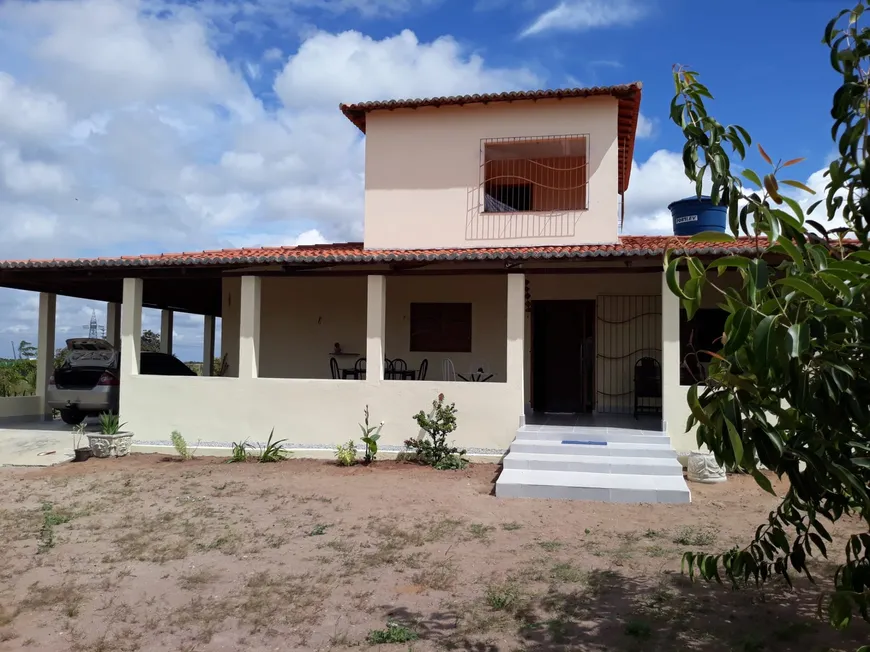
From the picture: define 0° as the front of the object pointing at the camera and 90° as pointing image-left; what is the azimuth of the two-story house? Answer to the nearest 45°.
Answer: approximately 0°

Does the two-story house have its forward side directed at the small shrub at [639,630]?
yes

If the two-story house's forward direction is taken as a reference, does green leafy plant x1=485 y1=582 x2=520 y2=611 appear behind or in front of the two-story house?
in front

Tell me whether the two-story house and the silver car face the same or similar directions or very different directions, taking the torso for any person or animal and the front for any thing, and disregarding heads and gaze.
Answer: very different directions

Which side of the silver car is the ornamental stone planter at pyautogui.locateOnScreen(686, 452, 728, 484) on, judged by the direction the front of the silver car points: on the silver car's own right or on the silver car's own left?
on the silver car's own right

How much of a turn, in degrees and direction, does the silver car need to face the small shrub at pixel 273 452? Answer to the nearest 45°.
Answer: approximately 90° to its right

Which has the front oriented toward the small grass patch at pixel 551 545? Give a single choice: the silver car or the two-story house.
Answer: the two-story house

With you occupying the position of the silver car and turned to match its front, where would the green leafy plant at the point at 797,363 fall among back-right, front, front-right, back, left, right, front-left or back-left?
back-right

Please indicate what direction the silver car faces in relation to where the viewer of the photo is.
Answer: facing away from the viewer and to the right of the viewer

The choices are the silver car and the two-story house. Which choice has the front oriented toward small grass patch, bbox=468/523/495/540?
the two-story house

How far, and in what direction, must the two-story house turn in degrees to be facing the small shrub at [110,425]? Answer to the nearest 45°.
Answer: approximately 90° to its right

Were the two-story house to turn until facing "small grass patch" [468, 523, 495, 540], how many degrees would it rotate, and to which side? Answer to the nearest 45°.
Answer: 0° — it already faces it

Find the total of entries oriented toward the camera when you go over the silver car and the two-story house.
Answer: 1

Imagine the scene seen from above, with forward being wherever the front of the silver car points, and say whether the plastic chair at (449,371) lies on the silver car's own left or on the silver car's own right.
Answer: on the silver car's own right

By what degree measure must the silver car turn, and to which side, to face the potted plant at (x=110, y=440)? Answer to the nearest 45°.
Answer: approximately 135° to its right
